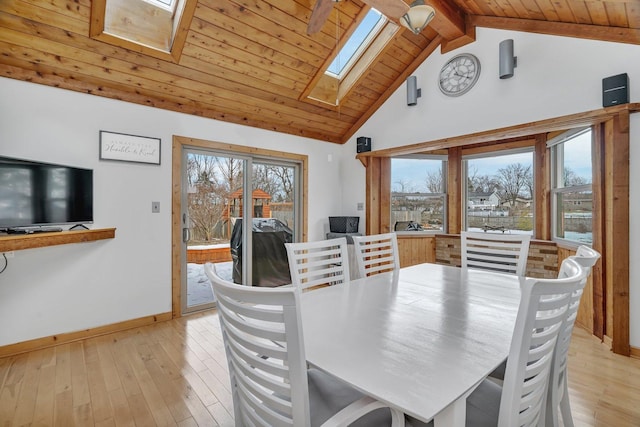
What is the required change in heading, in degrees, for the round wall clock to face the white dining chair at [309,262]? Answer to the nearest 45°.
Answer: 0° — it already faces it

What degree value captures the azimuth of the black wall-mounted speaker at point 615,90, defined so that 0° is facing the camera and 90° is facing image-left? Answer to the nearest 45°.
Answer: approximately 45°

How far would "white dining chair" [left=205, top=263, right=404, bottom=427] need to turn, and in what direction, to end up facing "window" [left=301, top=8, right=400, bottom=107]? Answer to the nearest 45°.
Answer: approximately 45° to its left

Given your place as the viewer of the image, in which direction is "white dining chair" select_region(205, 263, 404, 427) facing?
facing away from the viewer and to the right of the viewer

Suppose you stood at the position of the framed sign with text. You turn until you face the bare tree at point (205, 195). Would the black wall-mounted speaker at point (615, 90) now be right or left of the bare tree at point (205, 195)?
right
